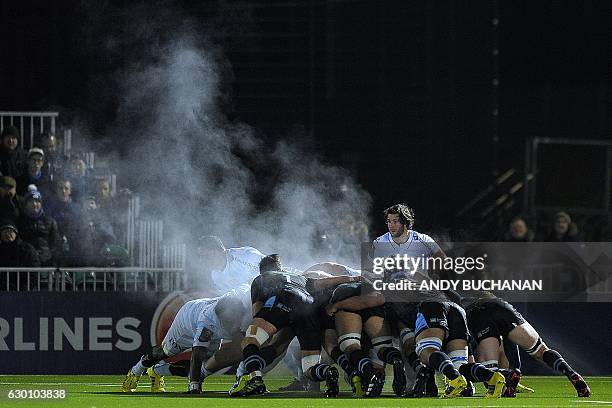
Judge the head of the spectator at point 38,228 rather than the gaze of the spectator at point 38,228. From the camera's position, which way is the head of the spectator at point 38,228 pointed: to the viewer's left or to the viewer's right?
to the viewer's right

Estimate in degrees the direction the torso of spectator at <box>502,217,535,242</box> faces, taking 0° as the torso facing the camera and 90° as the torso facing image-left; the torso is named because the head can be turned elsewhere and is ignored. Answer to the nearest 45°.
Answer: approximately 0°

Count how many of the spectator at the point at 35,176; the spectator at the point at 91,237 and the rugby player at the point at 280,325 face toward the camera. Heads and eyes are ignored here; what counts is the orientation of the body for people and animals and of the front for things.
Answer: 2

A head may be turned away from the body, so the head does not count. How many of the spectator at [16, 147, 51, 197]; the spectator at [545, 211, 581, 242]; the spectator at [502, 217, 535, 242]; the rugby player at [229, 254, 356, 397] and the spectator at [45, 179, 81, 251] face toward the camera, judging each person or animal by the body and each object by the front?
4
